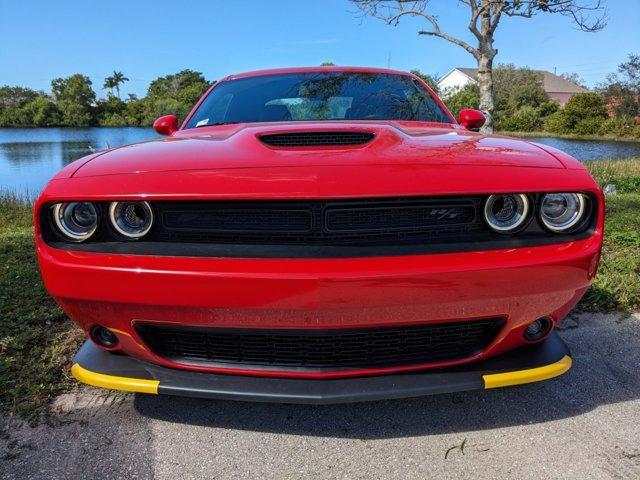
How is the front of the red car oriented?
toward the camera

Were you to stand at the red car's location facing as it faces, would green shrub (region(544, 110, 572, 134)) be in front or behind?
behind

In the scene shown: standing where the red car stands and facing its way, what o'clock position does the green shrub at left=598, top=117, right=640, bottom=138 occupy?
The green shrub is roughly at 7 o'clock from the red car.

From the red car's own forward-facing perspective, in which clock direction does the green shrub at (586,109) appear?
The green shrub is roughly at 7 o'clock from the red car.

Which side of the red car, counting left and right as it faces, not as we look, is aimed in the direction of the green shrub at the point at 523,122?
back

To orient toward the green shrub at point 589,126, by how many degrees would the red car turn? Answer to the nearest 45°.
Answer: approximately 135° to its left
